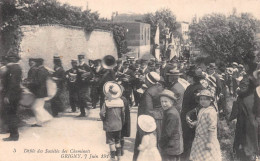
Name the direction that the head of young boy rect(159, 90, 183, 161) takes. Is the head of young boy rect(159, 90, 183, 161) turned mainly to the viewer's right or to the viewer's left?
to the viewer's left

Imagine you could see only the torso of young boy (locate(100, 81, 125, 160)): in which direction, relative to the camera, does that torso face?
away from the camera

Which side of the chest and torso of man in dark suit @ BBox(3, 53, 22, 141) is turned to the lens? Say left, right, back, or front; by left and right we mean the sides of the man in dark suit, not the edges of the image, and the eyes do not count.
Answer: left

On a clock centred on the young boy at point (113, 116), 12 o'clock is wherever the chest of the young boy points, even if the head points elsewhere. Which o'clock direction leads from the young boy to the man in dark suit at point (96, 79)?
The man in dark suit is roughly at 12 o'clock from the young boy.

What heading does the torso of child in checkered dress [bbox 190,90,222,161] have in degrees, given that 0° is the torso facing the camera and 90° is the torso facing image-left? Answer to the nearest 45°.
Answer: approximately 45°

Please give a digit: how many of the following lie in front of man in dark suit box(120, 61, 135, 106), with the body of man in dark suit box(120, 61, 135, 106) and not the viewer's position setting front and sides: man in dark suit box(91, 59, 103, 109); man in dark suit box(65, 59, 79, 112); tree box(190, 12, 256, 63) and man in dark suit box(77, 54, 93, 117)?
3

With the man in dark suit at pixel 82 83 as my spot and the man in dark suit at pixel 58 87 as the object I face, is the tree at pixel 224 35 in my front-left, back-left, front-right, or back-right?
back-right

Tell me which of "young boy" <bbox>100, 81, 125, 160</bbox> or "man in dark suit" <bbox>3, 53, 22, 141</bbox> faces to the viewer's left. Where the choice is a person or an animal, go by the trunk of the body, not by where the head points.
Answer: the man in dark suit

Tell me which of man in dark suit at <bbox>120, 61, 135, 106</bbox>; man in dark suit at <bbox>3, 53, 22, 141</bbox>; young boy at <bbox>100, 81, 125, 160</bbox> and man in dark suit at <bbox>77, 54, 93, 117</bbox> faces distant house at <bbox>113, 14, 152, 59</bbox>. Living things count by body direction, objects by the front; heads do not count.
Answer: the young boy
